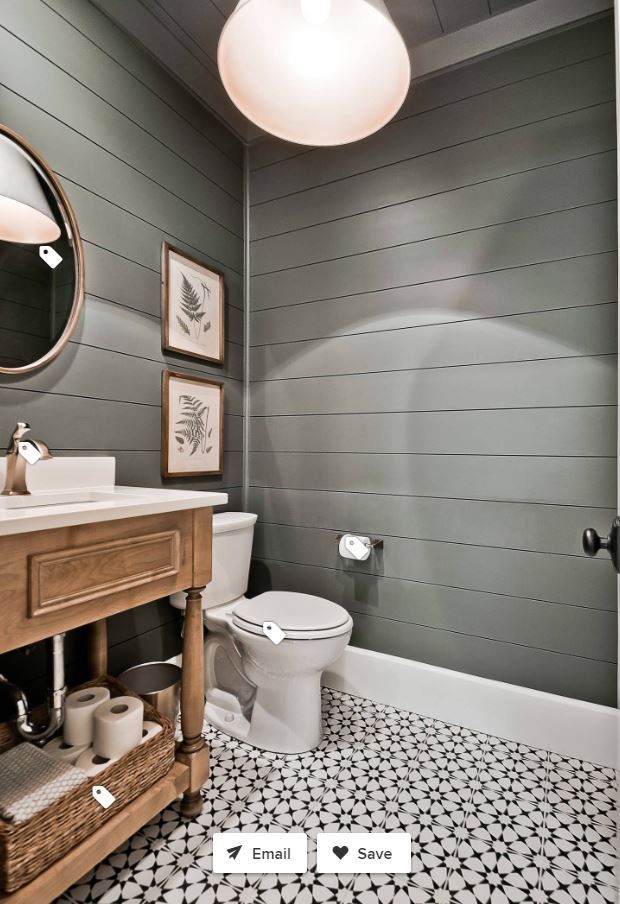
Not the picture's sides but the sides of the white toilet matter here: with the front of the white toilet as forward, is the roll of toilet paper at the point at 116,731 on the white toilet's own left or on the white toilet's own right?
on the white toilet's own right

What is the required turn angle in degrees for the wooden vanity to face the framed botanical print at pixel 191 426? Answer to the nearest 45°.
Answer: approximately 135° to its left

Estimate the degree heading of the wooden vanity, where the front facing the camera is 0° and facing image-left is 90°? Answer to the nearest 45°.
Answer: approximately 315°

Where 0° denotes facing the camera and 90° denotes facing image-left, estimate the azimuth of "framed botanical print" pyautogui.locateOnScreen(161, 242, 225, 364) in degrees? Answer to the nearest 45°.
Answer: approximately 315°
